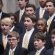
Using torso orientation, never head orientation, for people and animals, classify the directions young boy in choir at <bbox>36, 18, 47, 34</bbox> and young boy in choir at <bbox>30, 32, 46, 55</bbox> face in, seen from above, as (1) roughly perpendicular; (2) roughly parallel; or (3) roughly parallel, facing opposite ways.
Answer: roughly parallel

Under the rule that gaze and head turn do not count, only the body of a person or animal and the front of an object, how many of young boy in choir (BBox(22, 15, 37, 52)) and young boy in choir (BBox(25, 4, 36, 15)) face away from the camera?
0

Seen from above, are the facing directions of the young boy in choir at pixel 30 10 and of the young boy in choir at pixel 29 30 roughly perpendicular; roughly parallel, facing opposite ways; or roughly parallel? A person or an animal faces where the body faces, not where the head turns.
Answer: roughly parallel

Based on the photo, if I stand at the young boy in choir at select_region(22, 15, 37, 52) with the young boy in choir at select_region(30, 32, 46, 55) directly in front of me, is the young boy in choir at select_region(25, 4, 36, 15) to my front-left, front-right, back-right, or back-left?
back-left

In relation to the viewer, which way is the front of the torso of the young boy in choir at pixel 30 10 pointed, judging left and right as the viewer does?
facing the viewer and to the left of the viewer

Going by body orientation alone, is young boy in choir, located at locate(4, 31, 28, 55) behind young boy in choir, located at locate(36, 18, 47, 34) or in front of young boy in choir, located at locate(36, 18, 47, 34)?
in front

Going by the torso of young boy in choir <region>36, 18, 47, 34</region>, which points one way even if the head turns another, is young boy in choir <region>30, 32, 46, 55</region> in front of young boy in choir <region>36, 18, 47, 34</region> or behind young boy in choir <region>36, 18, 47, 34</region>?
in front

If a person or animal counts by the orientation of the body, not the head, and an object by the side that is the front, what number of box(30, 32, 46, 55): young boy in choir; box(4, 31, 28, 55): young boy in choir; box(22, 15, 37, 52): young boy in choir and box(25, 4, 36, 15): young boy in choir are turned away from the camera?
0

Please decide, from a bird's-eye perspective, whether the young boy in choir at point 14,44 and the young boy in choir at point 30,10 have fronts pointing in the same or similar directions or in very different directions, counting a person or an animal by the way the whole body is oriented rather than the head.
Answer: same or similar directions

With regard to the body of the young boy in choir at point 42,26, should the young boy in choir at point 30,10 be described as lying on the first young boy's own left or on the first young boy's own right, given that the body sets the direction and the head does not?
on the first young boy's own right

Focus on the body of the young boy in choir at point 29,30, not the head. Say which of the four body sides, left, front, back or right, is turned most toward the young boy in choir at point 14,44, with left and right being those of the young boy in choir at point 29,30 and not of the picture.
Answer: front
